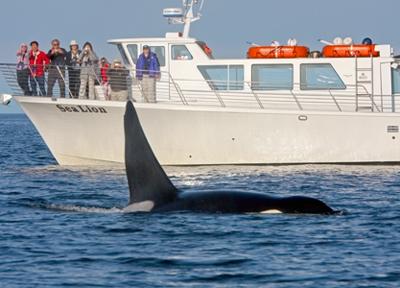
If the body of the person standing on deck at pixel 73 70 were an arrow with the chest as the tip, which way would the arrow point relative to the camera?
toward the camera

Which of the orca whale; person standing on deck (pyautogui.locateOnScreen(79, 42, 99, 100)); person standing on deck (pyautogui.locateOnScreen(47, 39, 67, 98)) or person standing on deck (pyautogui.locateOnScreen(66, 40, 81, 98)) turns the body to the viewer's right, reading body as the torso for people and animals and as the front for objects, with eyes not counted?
the orca whale

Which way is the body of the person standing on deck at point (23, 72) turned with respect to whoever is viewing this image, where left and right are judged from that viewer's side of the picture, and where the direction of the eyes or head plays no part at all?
facing the viewer and to the right of the viewer

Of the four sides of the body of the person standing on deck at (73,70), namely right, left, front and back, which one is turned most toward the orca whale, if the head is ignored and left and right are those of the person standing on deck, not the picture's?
front

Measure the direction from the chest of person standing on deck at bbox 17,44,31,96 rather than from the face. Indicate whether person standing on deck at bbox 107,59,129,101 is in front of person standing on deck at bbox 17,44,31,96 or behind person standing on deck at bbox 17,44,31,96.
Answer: in front

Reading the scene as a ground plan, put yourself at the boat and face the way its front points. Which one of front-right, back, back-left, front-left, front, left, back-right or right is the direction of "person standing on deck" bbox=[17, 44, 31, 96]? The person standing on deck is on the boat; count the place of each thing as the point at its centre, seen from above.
front

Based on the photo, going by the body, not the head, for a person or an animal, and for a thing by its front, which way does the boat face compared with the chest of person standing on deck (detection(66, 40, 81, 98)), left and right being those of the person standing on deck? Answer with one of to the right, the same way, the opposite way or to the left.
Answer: to the right

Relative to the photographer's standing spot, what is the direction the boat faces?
facing to the left of the viewer

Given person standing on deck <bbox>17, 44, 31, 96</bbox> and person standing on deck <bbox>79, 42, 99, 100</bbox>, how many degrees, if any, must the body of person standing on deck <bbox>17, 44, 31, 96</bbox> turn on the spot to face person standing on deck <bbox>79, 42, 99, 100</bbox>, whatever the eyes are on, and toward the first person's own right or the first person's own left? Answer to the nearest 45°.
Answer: approximately 45° to the first person's own left

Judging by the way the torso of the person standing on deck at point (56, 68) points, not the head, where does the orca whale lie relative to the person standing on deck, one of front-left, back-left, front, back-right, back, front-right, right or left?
front

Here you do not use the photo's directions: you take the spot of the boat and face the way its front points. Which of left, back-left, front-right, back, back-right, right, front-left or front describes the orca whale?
left

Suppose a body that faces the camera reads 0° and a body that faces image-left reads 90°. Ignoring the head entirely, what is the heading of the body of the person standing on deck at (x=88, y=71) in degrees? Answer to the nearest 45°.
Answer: approximately 0°

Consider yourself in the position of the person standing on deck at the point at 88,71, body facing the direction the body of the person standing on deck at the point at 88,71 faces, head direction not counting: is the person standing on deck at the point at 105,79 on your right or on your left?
on your left

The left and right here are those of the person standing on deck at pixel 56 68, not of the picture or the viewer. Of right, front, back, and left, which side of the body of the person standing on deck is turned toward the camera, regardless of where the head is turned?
front

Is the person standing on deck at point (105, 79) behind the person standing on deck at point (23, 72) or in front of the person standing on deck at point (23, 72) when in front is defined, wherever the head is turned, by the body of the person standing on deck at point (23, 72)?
in front
